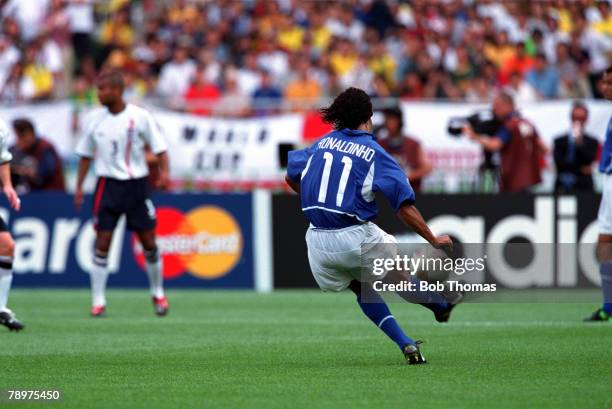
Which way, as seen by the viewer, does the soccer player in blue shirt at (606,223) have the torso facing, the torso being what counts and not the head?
to the viewer's left

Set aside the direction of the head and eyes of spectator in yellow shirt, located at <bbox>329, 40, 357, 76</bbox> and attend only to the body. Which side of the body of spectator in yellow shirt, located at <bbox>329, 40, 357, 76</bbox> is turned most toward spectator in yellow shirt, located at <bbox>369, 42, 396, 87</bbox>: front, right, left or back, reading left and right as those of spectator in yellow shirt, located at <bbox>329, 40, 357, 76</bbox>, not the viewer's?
left

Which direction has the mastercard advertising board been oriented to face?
toward the camera

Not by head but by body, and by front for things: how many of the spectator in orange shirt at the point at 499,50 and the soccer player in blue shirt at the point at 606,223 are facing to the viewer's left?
1

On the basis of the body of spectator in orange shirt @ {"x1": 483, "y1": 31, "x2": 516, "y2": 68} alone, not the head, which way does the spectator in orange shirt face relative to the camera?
toward the camera

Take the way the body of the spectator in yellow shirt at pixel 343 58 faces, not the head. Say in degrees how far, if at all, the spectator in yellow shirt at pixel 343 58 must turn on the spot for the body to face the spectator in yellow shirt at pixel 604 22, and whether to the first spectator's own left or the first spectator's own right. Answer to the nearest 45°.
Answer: approximately 90° to the first spectator's own left

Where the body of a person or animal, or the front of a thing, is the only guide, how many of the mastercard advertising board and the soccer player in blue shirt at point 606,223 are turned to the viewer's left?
1

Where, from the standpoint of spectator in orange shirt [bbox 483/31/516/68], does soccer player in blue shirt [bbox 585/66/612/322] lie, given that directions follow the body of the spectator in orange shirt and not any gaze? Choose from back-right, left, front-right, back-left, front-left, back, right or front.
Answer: front

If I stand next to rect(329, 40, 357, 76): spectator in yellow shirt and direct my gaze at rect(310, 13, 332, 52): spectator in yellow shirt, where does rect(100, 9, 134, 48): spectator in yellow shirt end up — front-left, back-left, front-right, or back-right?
front-left

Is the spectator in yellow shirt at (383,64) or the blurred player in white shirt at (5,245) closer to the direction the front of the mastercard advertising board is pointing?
the blurred player in white shirt

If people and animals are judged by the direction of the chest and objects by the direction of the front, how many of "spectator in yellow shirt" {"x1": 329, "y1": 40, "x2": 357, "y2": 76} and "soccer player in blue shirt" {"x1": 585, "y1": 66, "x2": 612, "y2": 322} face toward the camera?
1

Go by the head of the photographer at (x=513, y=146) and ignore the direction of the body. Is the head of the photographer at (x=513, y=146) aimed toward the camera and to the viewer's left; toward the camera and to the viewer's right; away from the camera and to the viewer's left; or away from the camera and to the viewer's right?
toward the camera and to the viewer's left

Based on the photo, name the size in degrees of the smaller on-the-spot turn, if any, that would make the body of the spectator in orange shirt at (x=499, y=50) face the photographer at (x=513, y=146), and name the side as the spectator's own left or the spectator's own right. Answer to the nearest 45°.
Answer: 0° — they already face them

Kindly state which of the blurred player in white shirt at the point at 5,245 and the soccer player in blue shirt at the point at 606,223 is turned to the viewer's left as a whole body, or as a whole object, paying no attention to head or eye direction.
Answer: the soccer player in blue shirt
